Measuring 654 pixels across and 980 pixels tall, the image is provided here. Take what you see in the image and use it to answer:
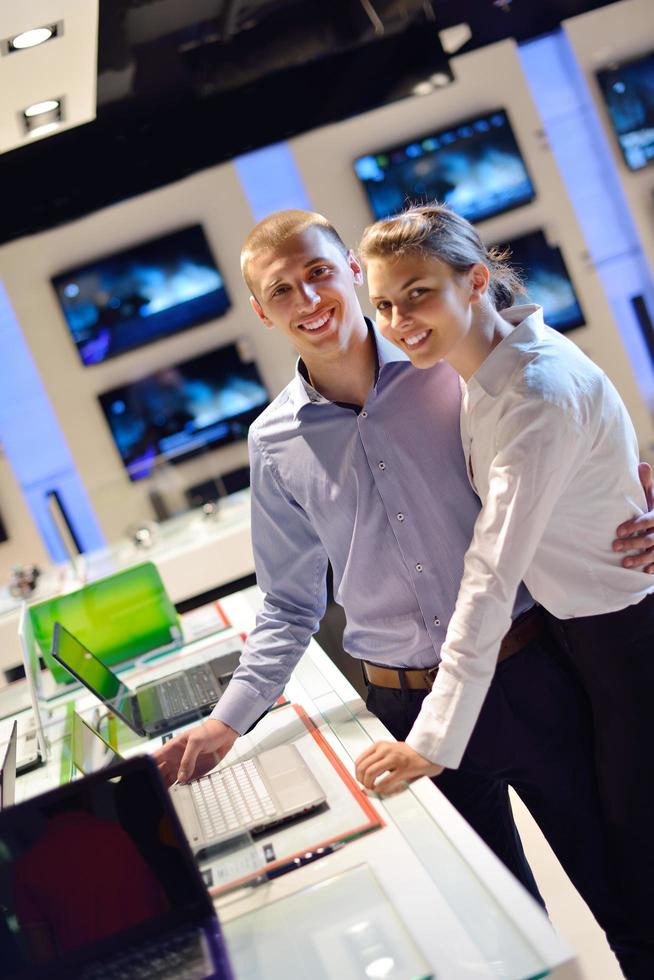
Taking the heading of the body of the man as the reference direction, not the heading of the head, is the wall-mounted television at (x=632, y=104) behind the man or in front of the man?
behind

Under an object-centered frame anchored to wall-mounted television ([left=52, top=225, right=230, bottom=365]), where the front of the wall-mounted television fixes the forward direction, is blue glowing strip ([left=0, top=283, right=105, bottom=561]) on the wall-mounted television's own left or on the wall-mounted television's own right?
on the wall-mounted television's own right

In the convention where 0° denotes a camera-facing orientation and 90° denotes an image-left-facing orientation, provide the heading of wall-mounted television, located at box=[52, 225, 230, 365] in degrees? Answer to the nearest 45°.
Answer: approximately 0°
